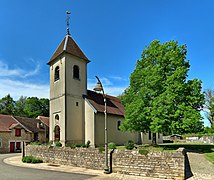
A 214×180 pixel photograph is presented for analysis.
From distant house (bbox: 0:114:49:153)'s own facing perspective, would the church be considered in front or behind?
in front

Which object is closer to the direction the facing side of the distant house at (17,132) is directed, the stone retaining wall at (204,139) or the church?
the church

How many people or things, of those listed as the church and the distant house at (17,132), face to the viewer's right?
0

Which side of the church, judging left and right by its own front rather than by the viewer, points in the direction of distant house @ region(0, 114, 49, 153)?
right

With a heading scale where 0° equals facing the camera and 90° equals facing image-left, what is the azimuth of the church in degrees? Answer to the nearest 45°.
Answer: approximately 45°
